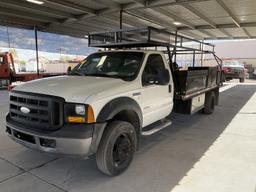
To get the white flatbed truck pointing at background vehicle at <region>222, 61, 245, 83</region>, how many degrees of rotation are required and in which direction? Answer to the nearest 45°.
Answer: approximately 180°

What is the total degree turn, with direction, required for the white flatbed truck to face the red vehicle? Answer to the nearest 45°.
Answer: approximately 90° to its right

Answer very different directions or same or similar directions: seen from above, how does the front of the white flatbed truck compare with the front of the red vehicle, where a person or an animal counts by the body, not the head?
same or similar directions

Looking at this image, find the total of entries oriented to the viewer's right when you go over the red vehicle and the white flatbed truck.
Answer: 0

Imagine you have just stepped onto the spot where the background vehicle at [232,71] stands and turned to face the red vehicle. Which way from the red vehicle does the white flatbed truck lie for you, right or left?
left

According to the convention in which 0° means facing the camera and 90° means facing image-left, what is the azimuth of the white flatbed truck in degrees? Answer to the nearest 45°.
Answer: approximately 45°

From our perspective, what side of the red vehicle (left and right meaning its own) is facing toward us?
left
